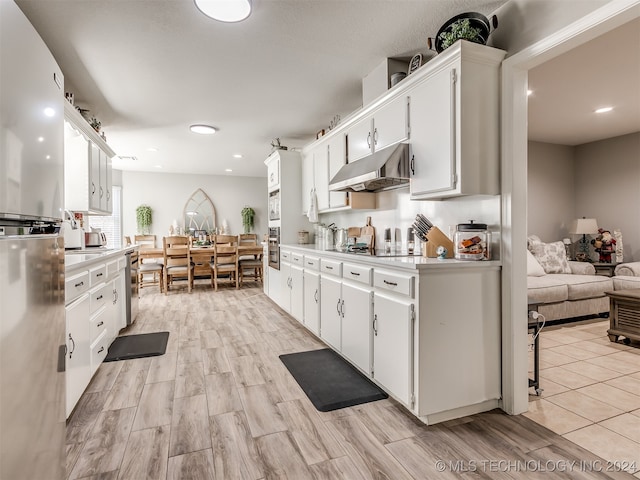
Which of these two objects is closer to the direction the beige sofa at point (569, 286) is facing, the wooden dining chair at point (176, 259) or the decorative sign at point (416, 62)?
the decorative sign

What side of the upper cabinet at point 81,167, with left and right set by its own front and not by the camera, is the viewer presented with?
right

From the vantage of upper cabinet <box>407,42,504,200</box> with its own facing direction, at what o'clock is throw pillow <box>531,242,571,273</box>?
The throw pillow is roughly at 5 o'clock from the upper cabinet.

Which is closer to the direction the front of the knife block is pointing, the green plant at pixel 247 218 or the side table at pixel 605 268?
the green plant

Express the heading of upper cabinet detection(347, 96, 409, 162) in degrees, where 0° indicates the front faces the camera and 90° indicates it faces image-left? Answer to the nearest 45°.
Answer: approximately 45°

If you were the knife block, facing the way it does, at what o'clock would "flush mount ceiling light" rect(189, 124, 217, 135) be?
The flush mount ceiling light is roughly at 1 o'clock from the knife block.

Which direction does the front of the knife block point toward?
to the viewer's left

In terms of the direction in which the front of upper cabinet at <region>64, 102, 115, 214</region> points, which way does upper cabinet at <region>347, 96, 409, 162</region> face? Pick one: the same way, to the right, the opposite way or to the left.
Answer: the opposite way

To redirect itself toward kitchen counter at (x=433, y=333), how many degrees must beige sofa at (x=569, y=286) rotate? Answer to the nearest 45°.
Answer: approximately 45° to its right

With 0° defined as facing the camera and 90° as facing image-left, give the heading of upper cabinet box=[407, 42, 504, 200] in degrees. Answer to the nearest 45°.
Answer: approximately 45°

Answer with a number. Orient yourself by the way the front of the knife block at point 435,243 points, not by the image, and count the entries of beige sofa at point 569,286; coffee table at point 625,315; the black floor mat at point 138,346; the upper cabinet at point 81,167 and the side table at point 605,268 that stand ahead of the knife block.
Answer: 2
